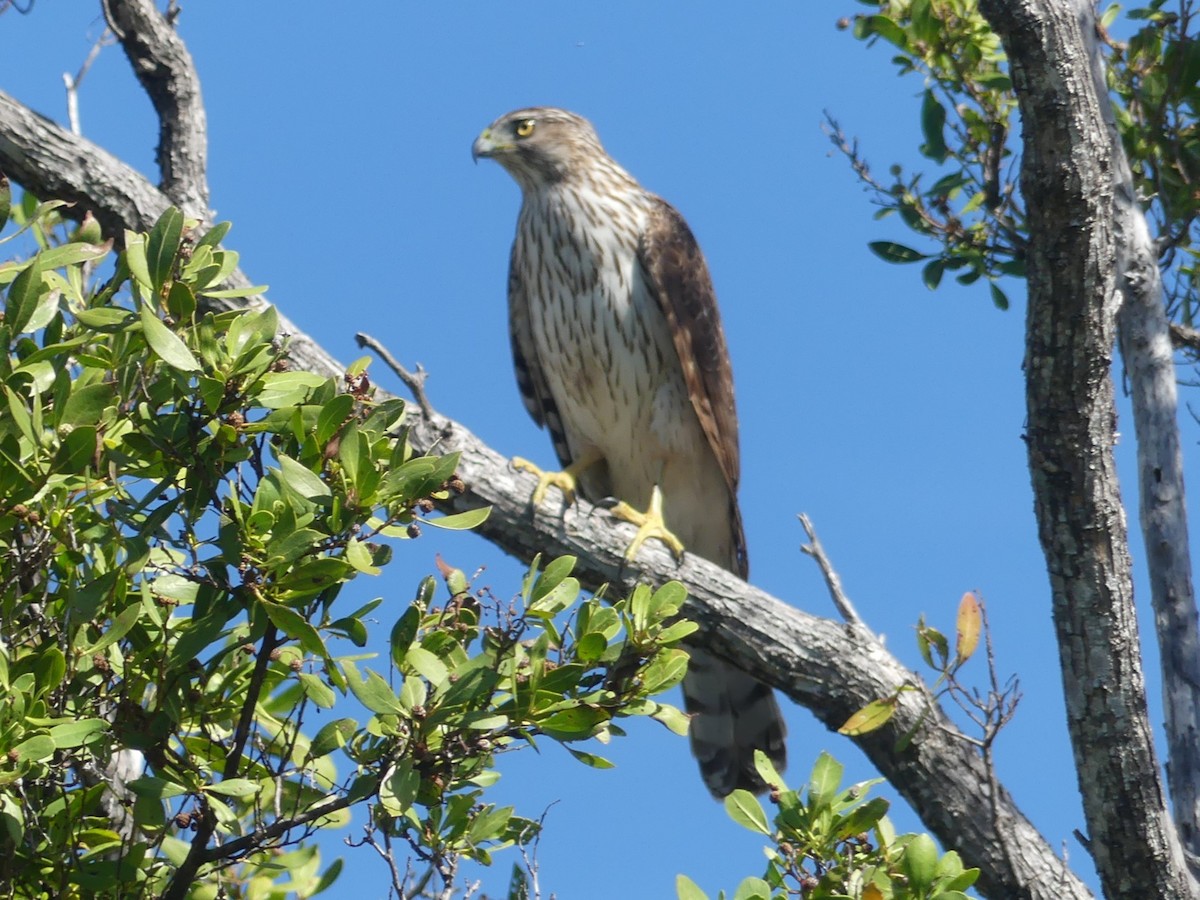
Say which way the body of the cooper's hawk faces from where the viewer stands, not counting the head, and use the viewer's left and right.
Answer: facing the viewer and to the left of the viewer

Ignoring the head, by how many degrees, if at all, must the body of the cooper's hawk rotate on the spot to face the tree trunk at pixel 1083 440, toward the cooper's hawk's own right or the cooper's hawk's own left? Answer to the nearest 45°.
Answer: approximately 90° to the cooper's hawk's own left
